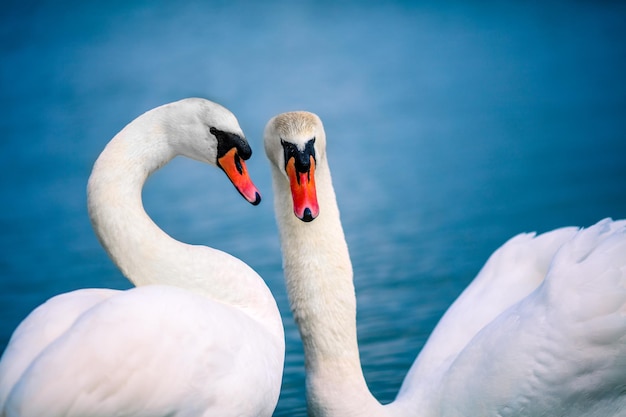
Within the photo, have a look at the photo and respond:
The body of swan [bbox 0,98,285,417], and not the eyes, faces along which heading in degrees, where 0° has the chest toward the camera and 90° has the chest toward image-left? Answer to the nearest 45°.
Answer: approximately 270°

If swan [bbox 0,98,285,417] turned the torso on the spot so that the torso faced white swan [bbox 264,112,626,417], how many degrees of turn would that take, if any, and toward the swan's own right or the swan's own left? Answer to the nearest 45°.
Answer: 0° — it already faces it
